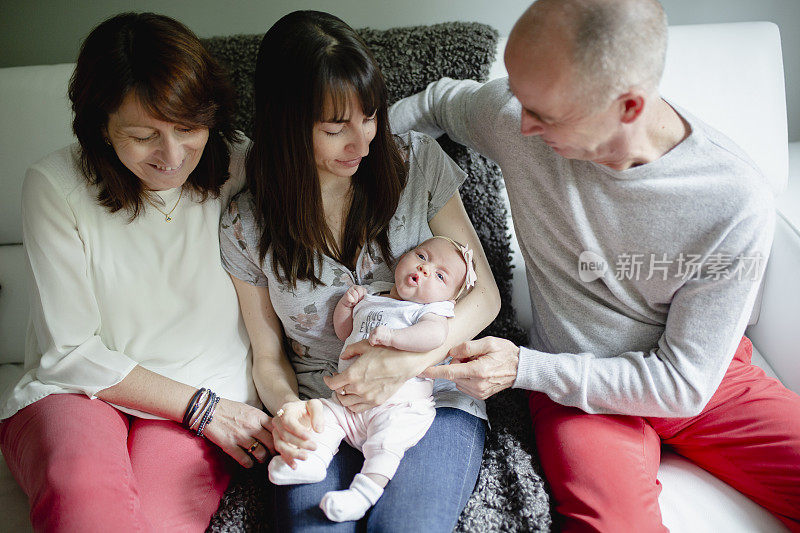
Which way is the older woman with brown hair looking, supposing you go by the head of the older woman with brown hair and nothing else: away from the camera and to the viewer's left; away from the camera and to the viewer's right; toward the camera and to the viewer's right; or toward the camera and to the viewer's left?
toward the camera and to the viewer's right

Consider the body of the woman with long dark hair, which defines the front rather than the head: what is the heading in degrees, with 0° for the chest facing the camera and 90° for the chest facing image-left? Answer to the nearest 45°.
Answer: approximately 0°

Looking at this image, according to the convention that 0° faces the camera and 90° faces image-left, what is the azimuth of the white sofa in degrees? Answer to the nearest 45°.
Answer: approximately 0°
